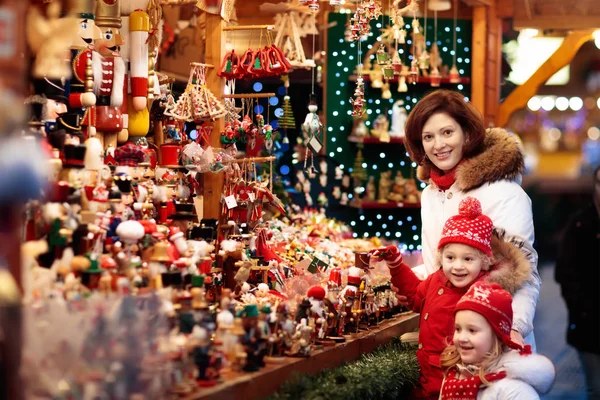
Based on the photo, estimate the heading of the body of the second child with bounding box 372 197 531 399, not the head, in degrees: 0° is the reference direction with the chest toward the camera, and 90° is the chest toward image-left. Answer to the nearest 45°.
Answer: approximately 45°

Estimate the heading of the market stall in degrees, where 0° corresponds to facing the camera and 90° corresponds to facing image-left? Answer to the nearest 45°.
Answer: approximately 315°

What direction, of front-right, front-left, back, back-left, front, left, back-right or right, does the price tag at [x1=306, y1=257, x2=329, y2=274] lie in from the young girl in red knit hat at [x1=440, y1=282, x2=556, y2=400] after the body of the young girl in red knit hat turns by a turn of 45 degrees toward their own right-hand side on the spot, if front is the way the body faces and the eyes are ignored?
front-right

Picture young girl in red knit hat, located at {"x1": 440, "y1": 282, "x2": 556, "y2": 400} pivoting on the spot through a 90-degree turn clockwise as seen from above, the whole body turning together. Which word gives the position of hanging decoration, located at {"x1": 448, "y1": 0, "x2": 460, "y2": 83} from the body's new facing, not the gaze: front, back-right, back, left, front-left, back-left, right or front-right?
front-right

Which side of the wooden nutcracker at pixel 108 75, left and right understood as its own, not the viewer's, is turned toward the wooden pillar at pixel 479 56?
left
